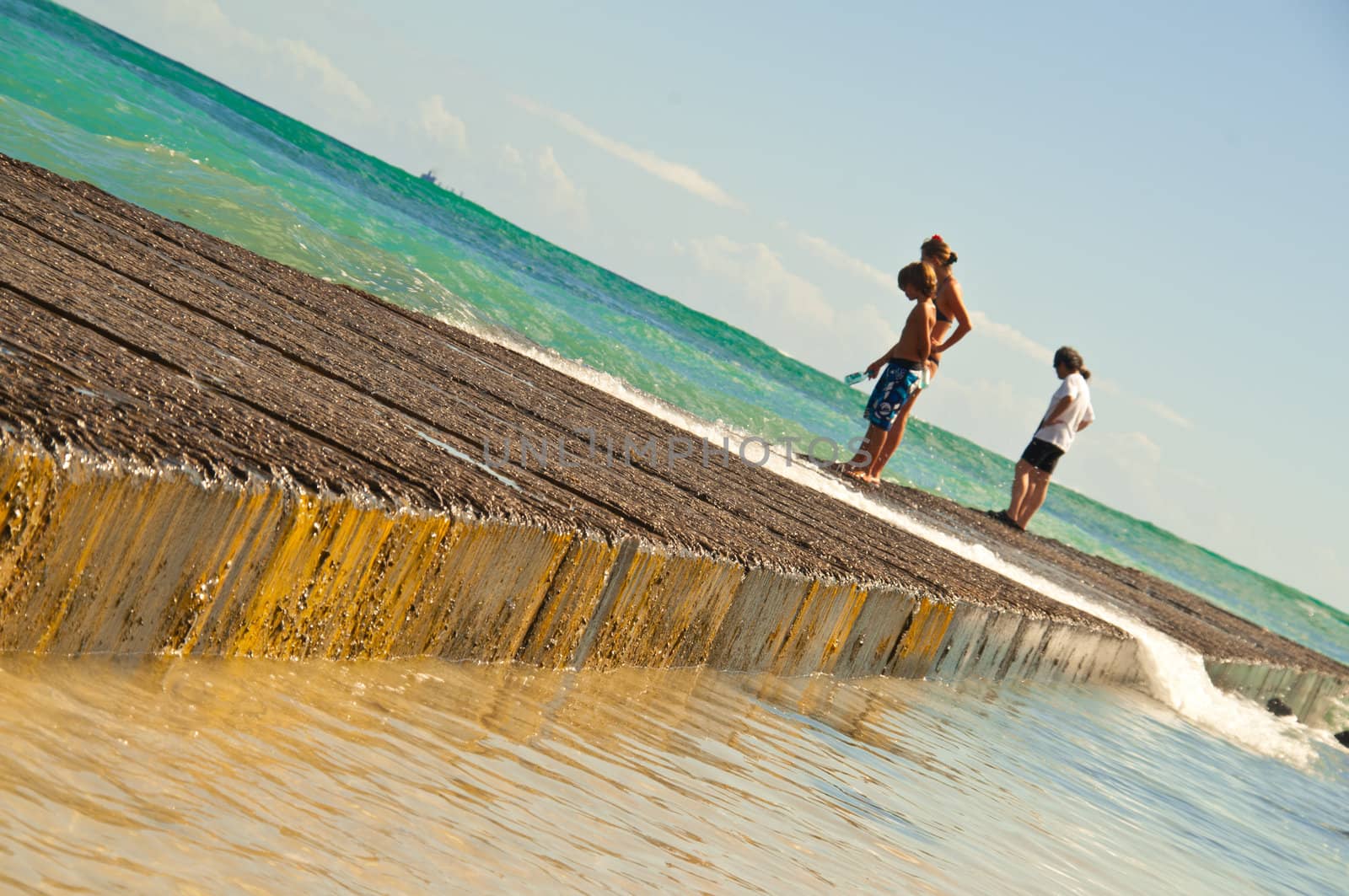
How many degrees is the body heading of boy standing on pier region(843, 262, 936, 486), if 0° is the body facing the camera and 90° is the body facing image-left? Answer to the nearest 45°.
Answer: approximately 90°
